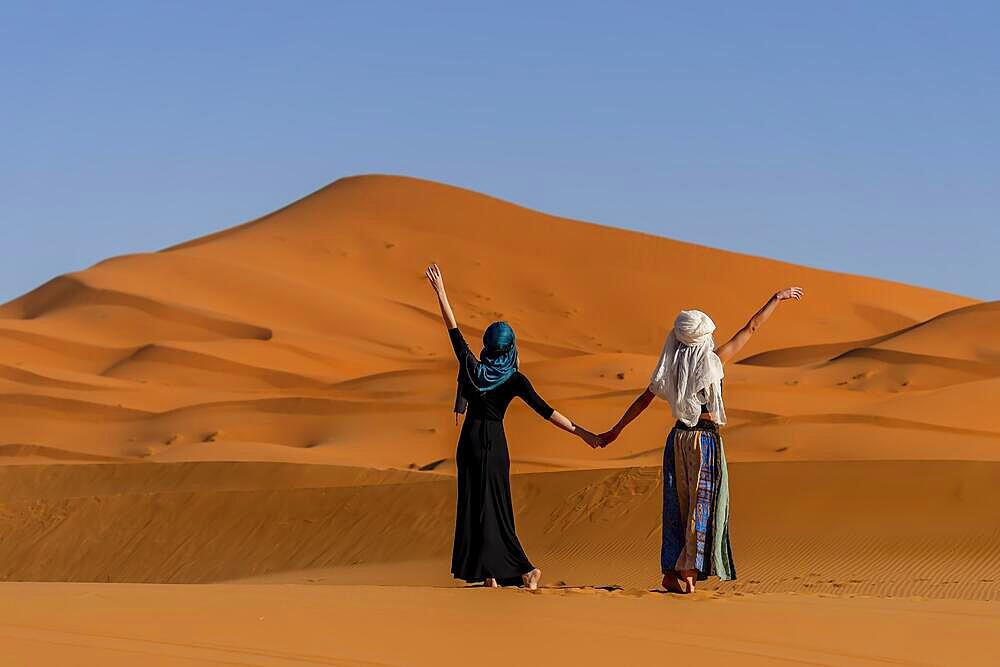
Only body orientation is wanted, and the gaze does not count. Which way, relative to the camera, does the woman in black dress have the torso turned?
away from the camera

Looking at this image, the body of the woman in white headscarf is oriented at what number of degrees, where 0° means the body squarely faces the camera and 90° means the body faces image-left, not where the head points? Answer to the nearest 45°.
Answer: approximately 180°
